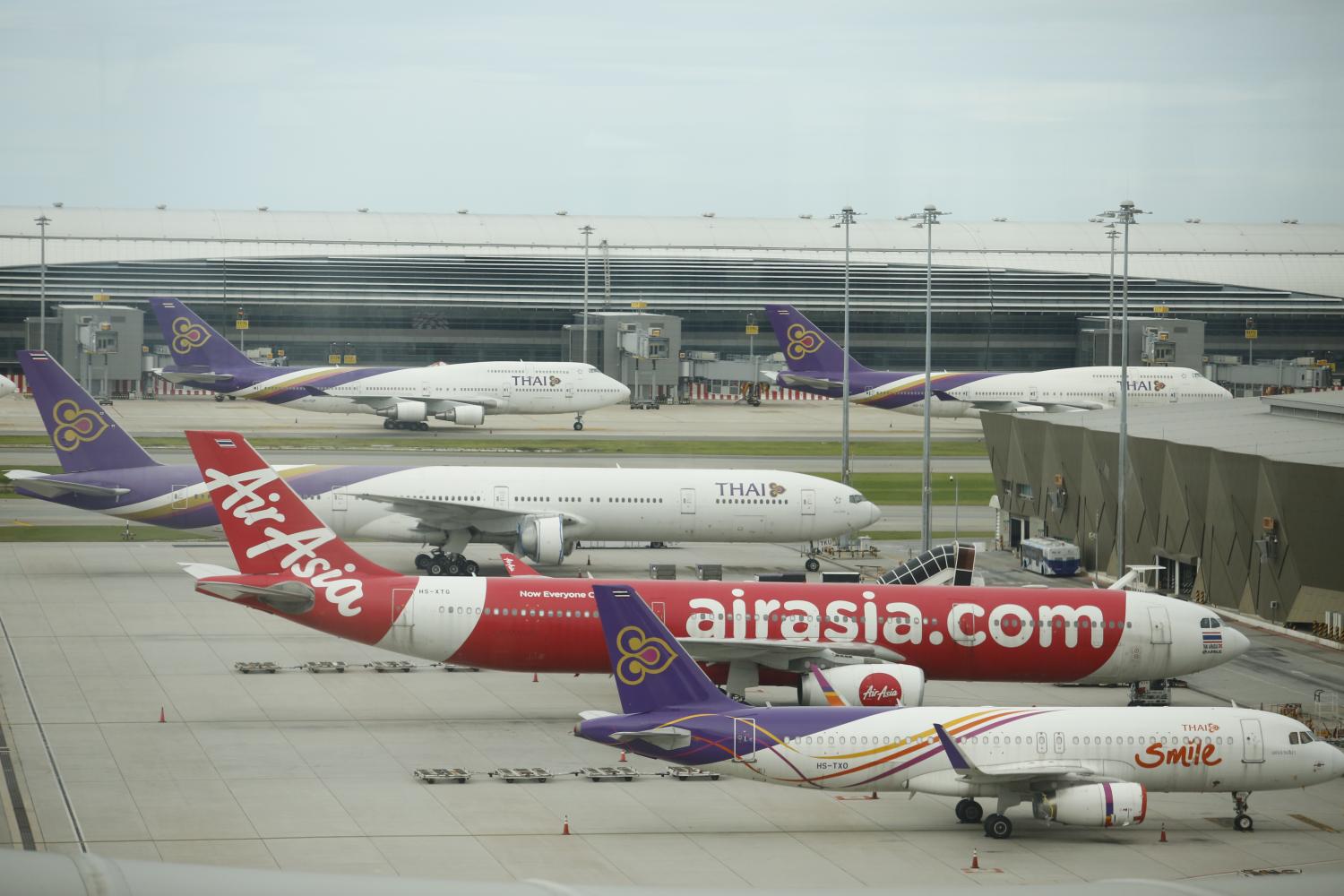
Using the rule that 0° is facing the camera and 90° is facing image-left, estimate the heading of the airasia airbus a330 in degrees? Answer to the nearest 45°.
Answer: approximately 270°

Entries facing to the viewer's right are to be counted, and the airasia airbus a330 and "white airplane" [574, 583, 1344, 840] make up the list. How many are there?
2

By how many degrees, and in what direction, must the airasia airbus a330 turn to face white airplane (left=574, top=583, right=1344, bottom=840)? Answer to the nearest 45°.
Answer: approximately 45° to its right

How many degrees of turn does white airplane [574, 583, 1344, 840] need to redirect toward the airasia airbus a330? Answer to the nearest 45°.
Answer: approximately 135° to its left

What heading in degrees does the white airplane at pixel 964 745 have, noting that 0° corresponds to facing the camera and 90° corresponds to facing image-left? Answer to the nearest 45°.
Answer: approximately 270°
